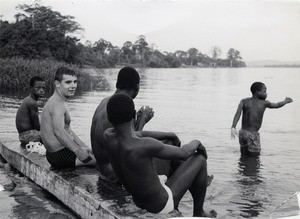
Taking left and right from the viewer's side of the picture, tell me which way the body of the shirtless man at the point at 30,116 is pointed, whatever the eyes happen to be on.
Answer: facing to the right of the viewer

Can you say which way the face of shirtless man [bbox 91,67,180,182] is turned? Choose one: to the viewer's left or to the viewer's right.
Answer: to the viewer's right

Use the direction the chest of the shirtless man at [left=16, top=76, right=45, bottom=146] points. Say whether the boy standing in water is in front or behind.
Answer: in front

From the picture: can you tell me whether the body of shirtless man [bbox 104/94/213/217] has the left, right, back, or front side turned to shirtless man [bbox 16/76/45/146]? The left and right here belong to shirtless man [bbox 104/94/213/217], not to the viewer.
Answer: left

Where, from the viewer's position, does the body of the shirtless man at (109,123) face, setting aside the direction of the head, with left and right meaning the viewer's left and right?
facing away from the viewer and to the right of the viewer

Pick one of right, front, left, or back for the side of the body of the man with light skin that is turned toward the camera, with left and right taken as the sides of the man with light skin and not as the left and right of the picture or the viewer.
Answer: right

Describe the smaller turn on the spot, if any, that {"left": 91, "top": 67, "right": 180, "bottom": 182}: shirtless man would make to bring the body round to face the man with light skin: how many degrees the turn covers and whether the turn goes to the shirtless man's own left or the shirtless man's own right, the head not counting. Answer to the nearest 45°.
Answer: approximately 90° to the shirtless man's own left

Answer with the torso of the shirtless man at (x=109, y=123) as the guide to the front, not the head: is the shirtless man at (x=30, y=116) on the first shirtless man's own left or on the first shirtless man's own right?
on the first shirtless man's own left

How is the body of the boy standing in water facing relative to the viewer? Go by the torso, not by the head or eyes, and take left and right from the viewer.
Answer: facing away from the viewer and to the right of the viewer

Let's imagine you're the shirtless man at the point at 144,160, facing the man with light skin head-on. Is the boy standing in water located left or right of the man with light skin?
right
